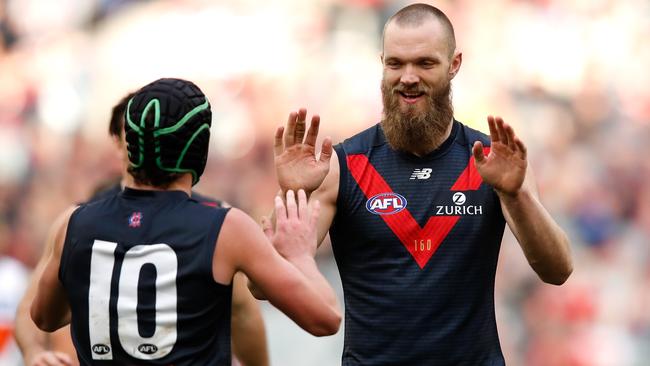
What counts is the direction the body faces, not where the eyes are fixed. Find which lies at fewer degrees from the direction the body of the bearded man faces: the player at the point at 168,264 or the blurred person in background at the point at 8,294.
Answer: the player

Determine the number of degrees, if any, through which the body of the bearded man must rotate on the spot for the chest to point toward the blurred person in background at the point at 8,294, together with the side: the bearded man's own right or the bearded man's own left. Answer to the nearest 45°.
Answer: approximately 135° to the bearded man's own right

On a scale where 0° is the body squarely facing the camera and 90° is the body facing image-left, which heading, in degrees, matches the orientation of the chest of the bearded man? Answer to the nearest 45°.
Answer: approximately 0°

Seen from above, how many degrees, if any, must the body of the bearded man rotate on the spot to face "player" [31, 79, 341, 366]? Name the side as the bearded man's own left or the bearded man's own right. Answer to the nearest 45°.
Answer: approximately 45° to the bearded man's own right
